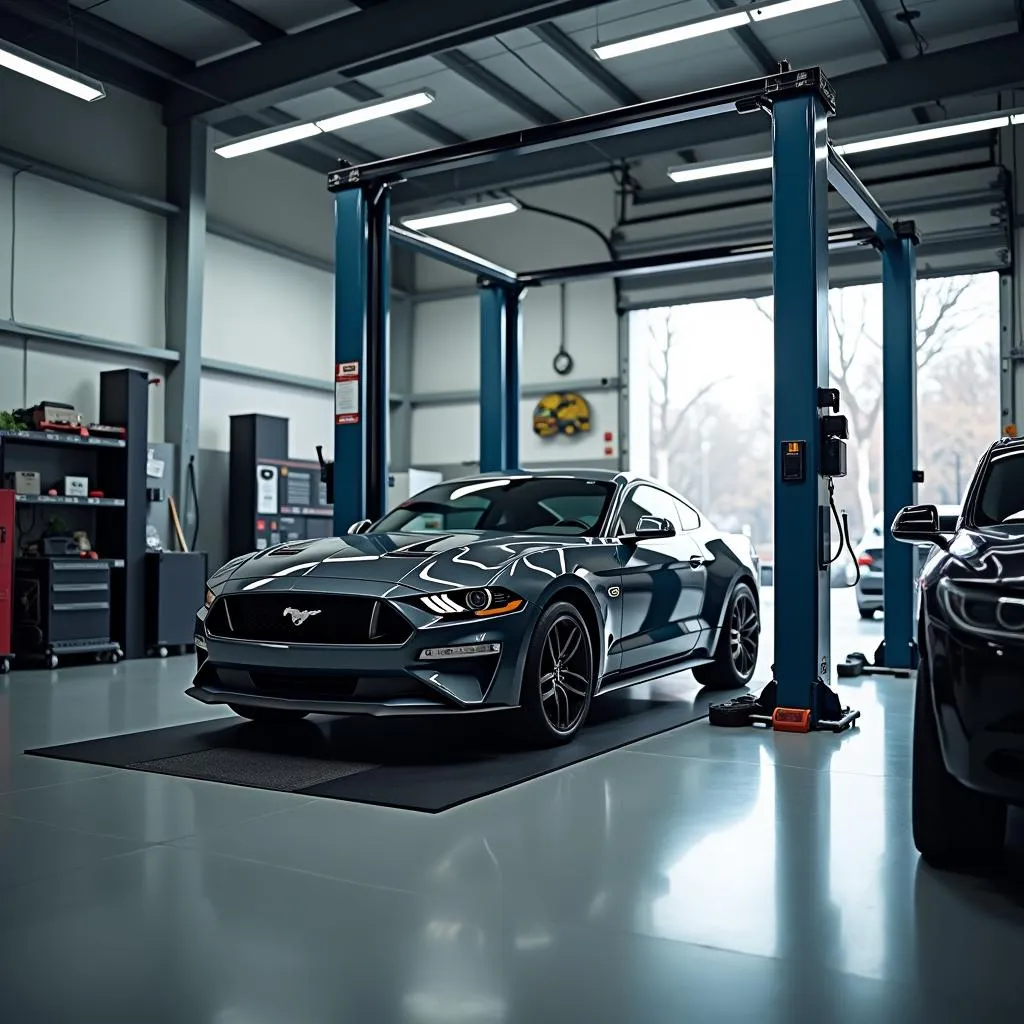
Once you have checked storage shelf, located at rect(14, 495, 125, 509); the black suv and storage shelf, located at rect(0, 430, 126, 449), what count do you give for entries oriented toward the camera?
3

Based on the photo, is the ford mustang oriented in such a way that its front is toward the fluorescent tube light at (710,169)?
no

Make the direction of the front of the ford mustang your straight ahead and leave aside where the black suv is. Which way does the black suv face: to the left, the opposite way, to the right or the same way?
the same way

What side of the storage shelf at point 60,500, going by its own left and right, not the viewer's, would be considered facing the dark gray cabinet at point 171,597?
left

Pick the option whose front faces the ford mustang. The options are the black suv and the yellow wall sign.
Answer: the yellow wall sign

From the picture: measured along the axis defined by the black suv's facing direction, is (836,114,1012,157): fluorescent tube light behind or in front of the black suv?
behind

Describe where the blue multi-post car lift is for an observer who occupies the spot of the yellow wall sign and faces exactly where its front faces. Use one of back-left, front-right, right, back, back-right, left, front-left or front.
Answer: front

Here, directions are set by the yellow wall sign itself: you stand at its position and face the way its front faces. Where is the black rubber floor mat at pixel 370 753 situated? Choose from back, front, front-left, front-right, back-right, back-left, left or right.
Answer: front

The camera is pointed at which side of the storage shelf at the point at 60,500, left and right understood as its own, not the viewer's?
front

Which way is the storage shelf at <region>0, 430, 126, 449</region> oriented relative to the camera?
toward the camera

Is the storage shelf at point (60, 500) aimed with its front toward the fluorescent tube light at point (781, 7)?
no

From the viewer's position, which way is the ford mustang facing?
facing the viewer and to the left of the viewer

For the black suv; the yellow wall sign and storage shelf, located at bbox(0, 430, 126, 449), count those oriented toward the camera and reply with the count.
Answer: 3

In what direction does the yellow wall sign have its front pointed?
toward the camera
